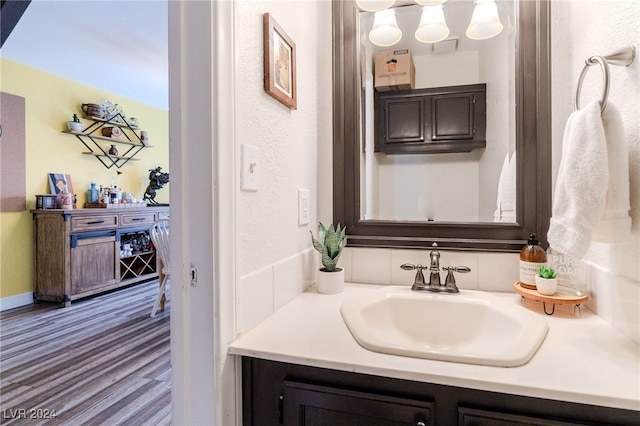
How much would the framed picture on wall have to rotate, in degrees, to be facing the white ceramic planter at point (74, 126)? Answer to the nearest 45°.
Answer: approximately 180°

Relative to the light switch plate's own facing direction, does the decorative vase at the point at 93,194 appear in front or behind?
behind

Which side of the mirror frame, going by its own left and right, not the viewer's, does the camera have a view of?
front

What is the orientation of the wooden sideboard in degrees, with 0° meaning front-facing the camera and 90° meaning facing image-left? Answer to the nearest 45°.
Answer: approximately 315°

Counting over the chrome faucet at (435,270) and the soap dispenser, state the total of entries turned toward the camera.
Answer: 2

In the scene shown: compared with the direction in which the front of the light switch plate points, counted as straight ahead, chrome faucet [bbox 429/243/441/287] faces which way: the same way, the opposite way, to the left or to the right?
to the right

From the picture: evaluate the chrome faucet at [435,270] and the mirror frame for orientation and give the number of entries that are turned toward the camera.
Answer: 2

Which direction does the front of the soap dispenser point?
toward the camera

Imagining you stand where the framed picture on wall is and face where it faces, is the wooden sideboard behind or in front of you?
behind

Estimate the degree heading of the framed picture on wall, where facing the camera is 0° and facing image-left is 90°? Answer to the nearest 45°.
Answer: approximately 315°

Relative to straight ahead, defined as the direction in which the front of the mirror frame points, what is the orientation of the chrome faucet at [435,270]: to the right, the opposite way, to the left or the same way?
the same way
